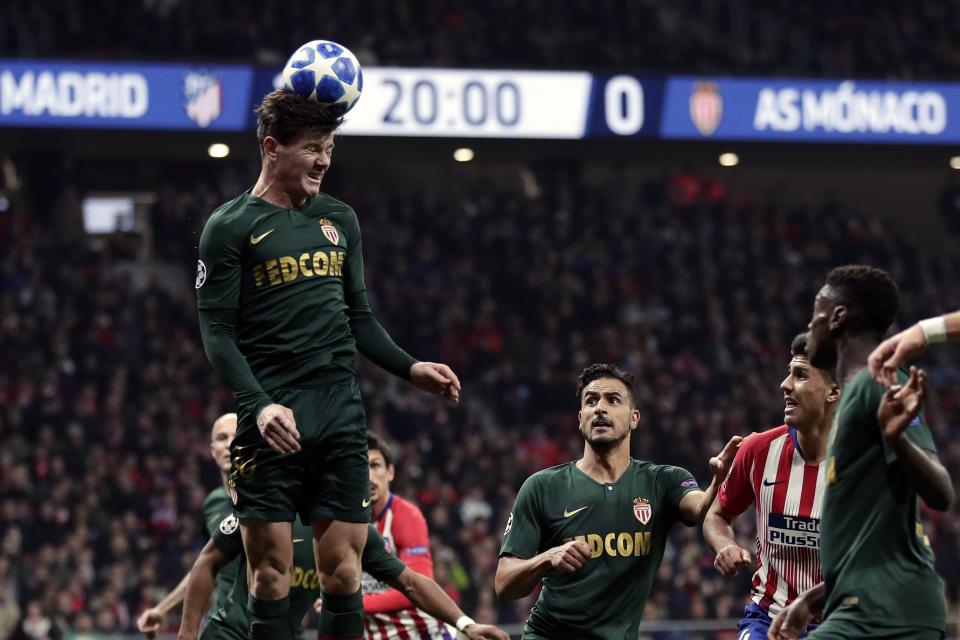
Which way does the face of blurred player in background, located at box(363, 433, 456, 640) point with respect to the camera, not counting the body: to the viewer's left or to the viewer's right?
to the viewer's left

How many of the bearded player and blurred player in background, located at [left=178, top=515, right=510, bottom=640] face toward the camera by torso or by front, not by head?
2

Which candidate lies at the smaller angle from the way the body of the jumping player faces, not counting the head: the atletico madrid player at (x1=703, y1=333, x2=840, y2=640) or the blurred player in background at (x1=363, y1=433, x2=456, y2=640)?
the atletico madrid player

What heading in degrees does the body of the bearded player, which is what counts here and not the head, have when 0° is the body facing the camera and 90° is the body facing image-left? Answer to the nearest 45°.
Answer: approximately 0°

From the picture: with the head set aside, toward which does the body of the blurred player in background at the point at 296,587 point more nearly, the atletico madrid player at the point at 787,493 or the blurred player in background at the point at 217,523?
the atletico madrid player

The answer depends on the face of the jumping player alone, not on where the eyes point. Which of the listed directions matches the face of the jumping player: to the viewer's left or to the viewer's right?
to the viewer's right

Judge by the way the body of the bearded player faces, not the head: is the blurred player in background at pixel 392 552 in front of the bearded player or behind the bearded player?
behind

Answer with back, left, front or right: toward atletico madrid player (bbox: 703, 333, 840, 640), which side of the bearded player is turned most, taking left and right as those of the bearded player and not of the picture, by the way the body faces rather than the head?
left

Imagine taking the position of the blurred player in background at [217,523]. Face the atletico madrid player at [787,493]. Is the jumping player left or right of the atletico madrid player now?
right
